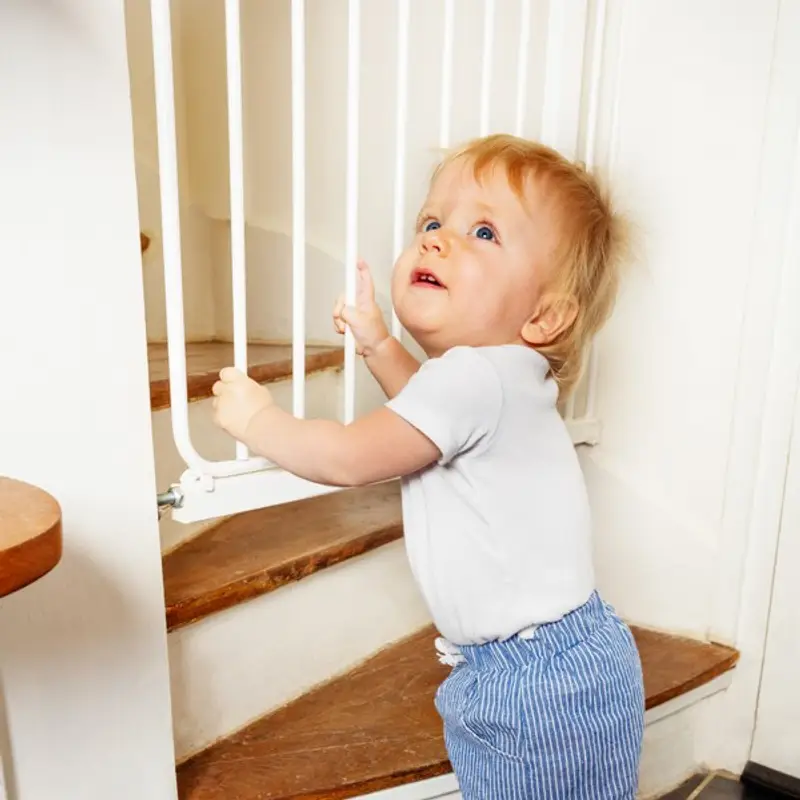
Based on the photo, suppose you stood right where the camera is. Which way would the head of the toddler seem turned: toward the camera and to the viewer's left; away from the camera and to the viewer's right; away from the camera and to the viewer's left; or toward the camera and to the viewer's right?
toward the camera and to the viewer's left

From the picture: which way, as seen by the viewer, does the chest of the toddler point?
to the viewer's left
